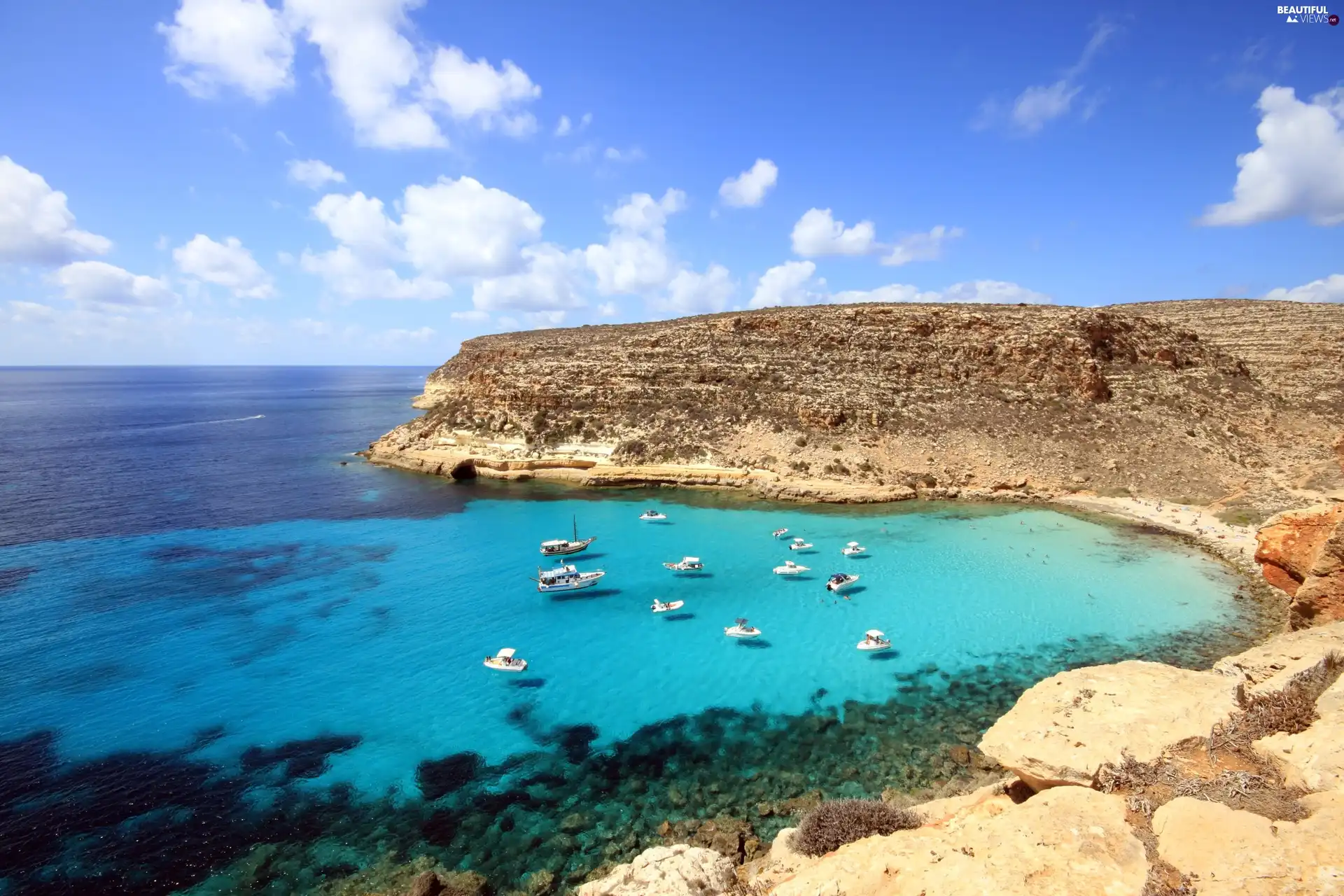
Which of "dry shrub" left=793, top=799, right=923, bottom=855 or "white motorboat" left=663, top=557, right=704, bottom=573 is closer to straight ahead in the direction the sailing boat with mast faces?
the white motorboat

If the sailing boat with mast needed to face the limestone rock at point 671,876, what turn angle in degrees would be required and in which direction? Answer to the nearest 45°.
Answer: approximately 90° to its right

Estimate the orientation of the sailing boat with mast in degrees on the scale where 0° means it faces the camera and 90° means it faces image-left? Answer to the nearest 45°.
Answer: approximately 270°
